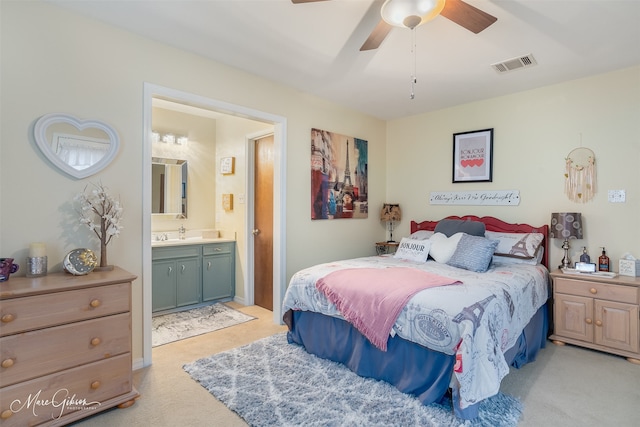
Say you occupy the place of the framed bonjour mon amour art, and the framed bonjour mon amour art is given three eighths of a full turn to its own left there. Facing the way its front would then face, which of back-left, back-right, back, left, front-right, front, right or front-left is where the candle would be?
back-right

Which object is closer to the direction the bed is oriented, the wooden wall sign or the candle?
the candle

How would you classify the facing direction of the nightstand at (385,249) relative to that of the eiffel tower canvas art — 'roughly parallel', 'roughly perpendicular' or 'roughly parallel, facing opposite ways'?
roughly perpendicular

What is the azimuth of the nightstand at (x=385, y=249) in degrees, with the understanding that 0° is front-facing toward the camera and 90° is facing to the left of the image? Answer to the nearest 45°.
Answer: approximately 45°

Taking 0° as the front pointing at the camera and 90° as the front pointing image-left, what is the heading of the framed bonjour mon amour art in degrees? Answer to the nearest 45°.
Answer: approximately 45°

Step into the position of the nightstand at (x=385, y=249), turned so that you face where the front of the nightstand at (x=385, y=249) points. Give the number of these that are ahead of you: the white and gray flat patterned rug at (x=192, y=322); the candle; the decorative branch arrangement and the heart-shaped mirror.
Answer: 4

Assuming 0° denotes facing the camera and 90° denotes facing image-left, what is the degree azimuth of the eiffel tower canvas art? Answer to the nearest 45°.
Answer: approximately 315°

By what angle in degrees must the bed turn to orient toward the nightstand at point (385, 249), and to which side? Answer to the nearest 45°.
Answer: approximately 135° to its right

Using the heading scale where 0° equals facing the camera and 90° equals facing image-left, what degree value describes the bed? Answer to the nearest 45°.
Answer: approximately 45°

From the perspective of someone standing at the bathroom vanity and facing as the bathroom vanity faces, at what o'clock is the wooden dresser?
The wooden dresser is roughly at 2 o'clock from the bathroom vanity.

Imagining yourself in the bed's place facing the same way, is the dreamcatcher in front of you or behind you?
behind

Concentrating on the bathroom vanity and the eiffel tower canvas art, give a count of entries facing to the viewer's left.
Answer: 0
